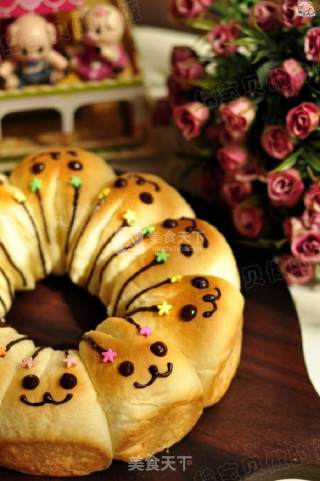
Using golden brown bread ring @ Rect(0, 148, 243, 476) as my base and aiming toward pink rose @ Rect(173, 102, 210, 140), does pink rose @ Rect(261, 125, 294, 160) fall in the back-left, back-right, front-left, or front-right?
front-right

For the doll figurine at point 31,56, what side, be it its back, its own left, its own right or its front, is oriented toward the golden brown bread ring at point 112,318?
front

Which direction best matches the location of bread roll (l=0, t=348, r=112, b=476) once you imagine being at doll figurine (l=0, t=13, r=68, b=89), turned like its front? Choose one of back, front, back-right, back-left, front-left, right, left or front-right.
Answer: front

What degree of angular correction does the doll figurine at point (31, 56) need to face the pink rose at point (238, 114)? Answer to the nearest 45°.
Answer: approximately 45° to its left

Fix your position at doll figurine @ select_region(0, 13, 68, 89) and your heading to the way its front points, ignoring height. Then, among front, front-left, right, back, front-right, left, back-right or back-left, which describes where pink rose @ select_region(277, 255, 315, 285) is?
front-left

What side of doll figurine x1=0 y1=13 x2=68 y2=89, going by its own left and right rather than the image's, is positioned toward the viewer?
front

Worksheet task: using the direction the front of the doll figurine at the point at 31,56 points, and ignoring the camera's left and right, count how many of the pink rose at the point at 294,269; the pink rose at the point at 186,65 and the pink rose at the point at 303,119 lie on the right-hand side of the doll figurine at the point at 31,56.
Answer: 0

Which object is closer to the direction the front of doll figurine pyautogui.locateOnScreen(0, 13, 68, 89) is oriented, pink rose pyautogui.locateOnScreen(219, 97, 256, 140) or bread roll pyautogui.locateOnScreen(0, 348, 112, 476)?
the bread roll

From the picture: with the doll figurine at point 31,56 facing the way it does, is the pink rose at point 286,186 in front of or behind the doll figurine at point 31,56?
in front

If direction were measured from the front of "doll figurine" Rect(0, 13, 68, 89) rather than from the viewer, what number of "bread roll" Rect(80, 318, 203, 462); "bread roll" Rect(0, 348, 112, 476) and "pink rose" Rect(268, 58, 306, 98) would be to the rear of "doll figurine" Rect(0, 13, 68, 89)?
0

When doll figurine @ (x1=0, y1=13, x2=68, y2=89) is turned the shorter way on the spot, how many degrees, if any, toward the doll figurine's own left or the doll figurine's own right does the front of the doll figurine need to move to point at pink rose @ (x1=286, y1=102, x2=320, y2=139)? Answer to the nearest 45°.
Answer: approximately 45° to the doll figurine's own left

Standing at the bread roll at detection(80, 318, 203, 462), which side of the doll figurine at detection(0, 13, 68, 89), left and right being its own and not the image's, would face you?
front

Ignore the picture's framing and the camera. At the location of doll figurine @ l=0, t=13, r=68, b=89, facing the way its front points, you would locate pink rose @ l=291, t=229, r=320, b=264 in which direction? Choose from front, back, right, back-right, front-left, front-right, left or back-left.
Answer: front-left
